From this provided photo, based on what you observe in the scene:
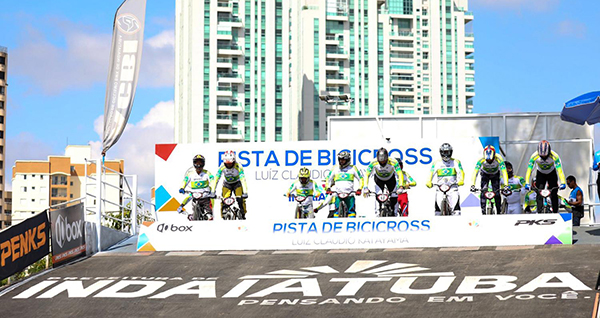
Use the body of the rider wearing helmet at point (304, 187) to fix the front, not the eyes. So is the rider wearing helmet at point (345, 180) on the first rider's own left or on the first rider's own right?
on the first rider's own left

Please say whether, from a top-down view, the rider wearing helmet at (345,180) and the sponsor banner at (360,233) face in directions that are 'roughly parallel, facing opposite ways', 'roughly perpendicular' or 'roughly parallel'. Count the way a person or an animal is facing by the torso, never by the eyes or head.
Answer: roughly parallel

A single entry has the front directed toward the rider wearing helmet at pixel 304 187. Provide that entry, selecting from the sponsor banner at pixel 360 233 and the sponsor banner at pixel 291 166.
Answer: the sponsor banner at pixel 291 166

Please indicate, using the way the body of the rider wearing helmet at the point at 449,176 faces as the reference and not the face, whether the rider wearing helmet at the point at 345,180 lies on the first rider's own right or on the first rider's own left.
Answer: on the first rider's own right

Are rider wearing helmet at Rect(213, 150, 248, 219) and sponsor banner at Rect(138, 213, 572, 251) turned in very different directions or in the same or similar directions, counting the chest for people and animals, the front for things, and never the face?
same or similar directions

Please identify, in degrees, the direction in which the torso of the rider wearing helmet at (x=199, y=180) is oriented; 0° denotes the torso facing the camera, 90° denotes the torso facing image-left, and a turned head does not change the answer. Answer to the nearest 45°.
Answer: approximately 0°

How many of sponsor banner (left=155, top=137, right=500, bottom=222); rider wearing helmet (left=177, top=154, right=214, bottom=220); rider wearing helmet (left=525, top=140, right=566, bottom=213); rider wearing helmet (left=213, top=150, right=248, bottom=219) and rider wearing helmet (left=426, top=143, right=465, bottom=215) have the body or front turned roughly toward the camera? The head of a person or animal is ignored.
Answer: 5

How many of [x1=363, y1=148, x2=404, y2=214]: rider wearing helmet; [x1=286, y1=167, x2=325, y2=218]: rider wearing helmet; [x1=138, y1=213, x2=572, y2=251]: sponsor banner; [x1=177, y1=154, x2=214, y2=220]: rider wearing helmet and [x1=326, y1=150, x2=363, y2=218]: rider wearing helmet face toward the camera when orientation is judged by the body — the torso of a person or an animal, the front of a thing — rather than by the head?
5

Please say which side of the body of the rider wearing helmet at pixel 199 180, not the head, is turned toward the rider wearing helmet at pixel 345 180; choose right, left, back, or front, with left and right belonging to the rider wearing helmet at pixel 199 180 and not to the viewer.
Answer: left

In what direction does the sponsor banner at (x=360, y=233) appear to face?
toward the camera

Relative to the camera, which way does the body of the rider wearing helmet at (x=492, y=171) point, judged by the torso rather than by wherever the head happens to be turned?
toward the camera
